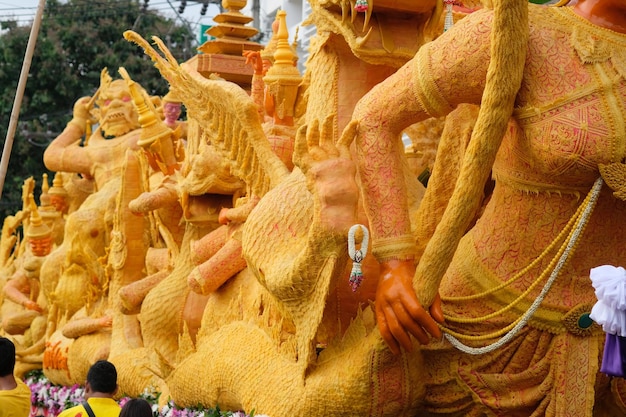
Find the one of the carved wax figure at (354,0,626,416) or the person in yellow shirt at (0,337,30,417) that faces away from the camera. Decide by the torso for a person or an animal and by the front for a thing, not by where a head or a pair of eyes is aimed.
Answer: the person in yellow shirt

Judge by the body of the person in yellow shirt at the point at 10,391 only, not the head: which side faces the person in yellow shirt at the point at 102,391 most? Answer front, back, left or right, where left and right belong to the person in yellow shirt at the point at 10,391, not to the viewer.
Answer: right

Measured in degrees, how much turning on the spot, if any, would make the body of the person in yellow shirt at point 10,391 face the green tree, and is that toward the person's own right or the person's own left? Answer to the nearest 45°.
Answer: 0° — they already face it

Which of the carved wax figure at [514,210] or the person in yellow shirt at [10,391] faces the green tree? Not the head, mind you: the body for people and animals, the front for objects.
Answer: the person in yellow shirt

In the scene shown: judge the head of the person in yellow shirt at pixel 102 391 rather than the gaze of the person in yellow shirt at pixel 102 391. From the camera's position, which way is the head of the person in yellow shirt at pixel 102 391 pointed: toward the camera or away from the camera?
away from the camera
